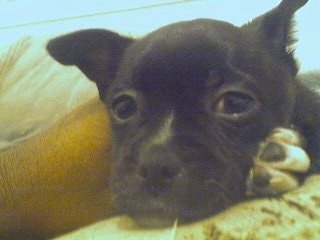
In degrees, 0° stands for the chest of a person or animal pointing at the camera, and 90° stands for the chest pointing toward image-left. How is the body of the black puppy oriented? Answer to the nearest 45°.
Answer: approximately 45°
